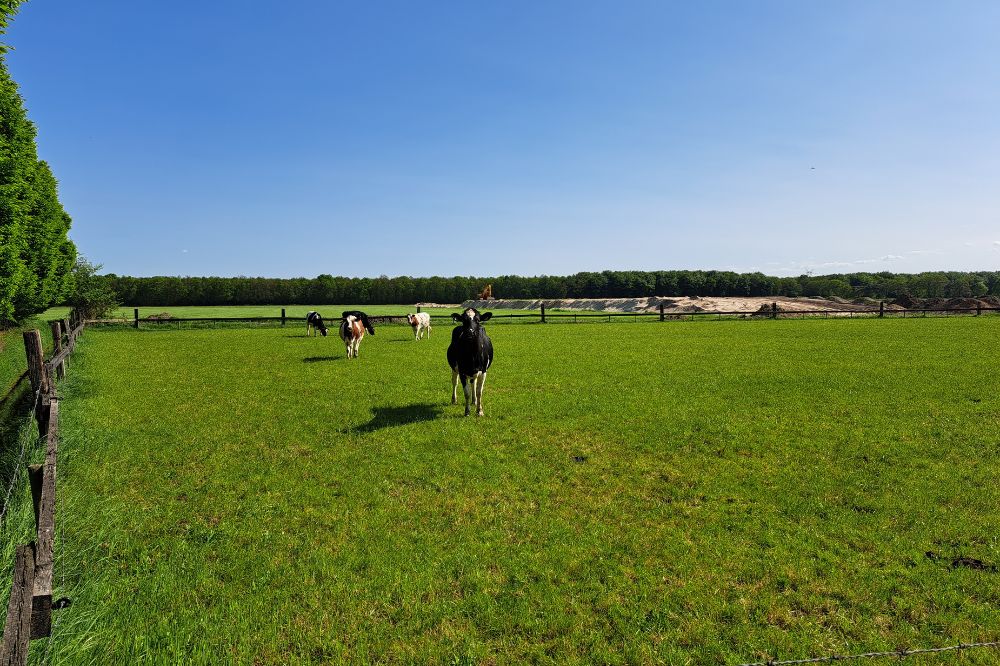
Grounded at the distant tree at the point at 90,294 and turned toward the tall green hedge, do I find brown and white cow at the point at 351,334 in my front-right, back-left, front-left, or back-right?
front-left

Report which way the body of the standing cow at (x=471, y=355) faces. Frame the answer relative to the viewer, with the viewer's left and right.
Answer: facing the viewer

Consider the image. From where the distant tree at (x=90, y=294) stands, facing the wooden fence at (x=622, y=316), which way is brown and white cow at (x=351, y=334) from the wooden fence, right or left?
right

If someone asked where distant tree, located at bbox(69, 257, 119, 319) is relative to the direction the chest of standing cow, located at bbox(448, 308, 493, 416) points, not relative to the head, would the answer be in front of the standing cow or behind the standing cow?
behind

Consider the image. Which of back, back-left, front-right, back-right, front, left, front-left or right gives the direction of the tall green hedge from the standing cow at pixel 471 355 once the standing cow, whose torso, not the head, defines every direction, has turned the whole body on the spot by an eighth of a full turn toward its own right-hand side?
right

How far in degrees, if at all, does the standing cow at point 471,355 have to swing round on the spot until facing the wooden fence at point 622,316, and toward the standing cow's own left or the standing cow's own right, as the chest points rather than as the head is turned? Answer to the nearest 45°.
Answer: approximately 180°
